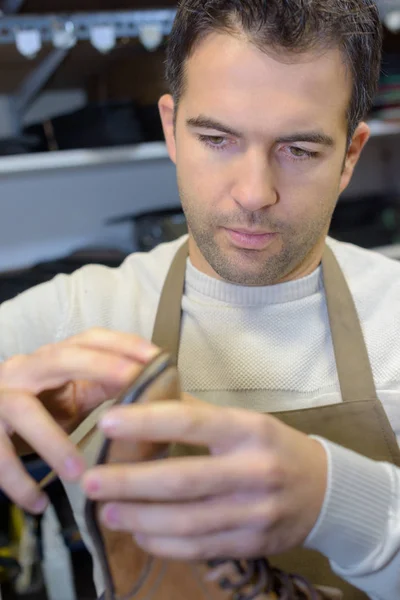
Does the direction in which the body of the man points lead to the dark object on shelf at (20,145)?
no

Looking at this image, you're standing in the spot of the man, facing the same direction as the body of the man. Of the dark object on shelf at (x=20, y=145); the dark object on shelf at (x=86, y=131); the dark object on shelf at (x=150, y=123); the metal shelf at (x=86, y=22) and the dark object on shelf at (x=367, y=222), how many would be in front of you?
0

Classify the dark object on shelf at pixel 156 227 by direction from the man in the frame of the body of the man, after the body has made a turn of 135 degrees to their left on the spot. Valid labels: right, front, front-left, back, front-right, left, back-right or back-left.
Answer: front-left

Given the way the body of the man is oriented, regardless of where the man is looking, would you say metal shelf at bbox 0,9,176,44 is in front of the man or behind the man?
behind

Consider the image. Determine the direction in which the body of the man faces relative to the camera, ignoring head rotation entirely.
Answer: toward the camera

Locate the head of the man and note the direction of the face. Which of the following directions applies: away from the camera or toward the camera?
toward the camera

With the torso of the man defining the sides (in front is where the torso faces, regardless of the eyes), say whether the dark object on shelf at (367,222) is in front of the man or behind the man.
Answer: behind

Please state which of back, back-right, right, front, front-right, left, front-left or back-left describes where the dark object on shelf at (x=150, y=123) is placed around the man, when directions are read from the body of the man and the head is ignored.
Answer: back

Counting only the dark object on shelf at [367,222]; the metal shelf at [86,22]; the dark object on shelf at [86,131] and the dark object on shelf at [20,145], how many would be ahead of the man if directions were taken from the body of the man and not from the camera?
0
